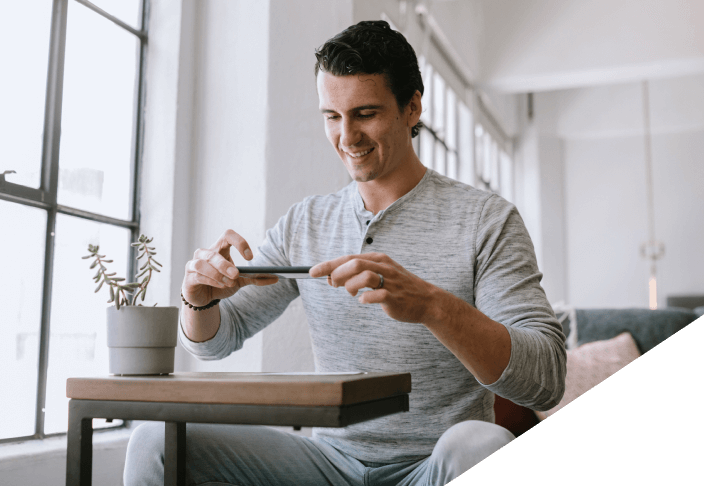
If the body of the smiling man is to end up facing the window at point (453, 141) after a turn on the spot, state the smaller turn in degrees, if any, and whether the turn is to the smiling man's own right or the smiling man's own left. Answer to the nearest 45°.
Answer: approximately 135° to the smiling man's own right

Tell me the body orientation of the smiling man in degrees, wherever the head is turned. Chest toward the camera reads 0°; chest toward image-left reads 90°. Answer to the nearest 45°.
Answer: approximately 45°

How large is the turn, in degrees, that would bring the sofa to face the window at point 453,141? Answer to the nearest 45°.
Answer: approximately 135° to its right

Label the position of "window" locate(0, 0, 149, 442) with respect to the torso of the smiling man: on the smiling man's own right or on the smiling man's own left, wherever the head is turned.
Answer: on the smiling man's own right

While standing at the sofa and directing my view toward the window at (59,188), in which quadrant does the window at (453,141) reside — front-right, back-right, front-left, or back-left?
back-right

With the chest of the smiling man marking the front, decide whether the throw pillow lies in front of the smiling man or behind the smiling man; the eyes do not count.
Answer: behind

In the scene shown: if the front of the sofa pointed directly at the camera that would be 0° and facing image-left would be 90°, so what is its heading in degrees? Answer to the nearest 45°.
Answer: approximately 0°
